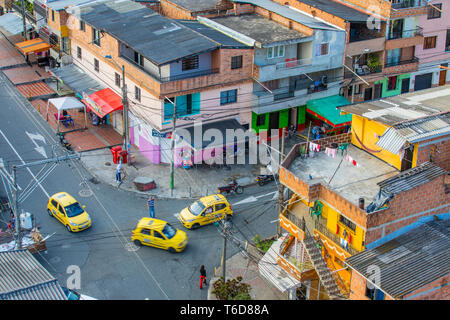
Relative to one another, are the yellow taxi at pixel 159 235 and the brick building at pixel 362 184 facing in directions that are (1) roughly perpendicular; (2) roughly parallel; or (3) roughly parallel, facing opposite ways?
roughly perpendicular

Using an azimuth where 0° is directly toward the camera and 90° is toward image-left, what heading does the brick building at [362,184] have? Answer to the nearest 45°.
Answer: approximately 45°

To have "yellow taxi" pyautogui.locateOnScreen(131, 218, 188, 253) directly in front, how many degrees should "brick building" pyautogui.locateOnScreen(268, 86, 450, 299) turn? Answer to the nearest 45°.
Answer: approximately 45° to its right
